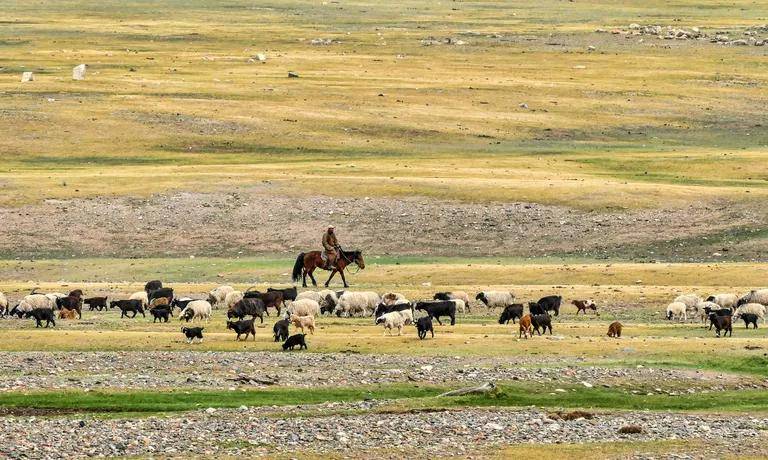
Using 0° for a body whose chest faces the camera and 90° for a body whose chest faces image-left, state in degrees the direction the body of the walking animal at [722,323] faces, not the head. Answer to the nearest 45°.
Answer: approximately 45°

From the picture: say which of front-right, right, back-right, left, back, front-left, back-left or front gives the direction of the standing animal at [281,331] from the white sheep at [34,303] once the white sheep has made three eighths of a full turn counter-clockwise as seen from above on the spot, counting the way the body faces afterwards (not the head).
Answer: front

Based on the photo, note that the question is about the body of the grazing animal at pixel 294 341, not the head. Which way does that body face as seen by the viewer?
to the viewer's left

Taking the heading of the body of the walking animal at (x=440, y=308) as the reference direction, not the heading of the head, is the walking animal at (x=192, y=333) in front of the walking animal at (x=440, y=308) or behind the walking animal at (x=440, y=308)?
in front

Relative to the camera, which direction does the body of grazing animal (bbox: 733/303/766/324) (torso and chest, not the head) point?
to the viewer's left

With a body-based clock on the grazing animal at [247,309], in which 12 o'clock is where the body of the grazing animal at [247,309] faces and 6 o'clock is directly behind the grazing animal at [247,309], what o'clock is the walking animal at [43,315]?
the walking animal at [43,315] is roughly at 12 o'clock from the grazing animal at [247,309].

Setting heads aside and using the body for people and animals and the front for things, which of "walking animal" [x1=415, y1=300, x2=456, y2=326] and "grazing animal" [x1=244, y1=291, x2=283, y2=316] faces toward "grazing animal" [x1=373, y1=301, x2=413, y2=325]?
"walking animal" [x1=415, y1=300, x2=456, y2=326]

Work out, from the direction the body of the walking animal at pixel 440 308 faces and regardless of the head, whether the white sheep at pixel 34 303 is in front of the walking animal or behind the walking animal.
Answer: in front
